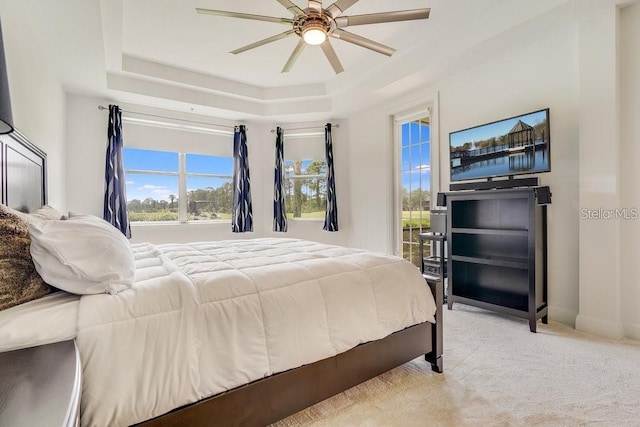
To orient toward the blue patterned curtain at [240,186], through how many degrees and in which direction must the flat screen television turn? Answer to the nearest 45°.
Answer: approximately 45° to its right

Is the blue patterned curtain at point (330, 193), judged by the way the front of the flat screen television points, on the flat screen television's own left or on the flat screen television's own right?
on the flat screen television's own right

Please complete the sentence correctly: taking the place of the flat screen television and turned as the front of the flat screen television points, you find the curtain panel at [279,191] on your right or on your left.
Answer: on your right

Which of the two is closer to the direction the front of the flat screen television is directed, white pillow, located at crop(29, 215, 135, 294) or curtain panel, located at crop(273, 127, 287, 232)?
the white pillow

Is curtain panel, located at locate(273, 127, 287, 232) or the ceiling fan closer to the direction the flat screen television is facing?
the ceiling fan

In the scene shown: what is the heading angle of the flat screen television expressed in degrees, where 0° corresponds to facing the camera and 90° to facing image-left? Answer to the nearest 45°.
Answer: approximately 45°
